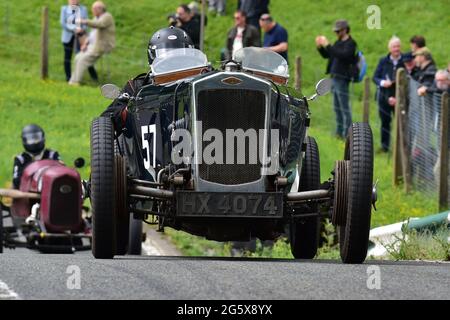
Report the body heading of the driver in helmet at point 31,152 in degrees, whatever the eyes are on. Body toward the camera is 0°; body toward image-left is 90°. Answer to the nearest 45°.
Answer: approximately 0°
